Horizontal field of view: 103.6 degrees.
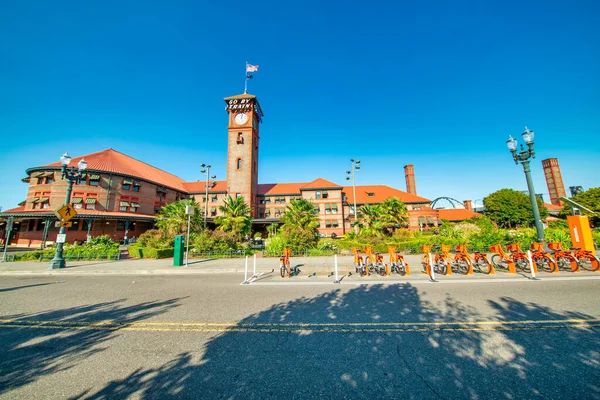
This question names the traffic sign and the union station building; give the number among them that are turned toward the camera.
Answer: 2

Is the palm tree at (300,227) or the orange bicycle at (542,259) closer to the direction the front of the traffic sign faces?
the orange bicycle

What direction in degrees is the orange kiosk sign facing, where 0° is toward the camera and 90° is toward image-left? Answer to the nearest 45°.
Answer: approximately 45°

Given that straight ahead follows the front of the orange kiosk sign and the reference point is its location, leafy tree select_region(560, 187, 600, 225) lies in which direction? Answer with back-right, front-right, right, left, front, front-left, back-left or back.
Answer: back-right

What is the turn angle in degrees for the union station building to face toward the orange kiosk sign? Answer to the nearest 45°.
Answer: approximately 45° to its left

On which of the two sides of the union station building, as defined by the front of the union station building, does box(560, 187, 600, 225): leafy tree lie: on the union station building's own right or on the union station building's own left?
on the union station building's own left

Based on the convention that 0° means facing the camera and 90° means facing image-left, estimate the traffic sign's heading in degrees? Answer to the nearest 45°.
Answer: approximately 0°

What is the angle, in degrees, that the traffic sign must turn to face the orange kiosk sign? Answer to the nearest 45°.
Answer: approximately 45° to its left

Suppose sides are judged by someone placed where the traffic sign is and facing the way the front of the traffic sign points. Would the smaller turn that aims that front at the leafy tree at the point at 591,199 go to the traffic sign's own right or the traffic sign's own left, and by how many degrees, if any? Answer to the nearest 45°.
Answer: approximately 90° to the traffic sign's own left
